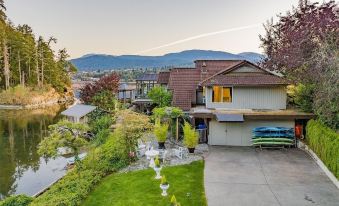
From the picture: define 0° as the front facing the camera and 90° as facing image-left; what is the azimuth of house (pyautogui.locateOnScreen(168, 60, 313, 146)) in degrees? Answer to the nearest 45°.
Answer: approximately 0°

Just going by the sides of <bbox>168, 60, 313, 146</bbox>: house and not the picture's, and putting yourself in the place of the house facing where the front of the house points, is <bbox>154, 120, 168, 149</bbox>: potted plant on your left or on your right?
on your right

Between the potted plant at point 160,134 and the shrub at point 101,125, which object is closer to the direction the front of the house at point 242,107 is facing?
the potted plant

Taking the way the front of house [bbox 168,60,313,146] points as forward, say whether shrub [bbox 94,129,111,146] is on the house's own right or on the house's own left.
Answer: on the house's own right

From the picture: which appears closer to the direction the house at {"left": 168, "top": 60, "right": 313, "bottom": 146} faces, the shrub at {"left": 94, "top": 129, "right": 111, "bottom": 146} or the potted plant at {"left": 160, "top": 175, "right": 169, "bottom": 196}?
the potted plant

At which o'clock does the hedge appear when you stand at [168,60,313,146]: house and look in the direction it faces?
The hedge is roughly at 11 o'clock from the house.

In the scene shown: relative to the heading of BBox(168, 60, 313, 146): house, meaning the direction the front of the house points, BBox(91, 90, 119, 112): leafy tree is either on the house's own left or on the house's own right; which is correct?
on the house's own right

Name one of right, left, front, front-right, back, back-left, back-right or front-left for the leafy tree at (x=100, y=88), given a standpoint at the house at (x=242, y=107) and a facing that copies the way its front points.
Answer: back-right
